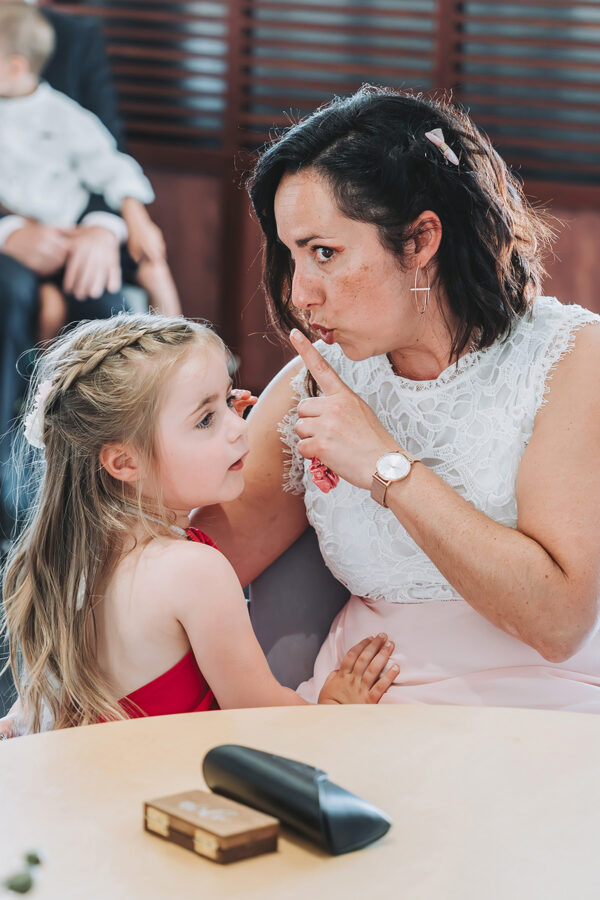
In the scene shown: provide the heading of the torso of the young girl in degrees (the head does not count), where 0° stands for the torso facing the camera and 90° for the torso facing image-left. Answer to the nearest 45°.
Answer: approximately 270°

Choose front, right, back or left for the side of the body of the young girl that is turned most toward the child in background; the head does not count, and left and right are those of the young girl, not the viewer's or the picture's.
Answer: left

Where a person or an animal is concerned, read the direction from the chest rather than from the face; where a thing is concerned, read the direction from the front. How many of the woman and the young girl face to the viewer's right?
1

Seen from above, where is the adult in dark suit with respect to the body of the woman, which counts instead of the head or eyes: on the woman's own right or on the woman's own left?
on the woman's own right

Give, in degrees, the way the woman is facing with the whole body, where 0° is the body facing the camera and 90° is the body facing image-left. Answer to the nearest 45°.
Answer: approximately 45°

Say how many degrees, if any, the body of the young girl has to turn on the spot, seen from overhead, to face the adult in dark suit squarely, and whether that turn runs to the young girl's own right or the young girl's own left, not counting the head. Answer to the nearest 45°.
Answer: approximately 90° to the young girl's own left

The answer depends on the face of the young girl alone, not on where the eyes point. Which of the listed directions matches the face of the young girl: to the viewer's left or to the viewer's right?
to the viewer's right

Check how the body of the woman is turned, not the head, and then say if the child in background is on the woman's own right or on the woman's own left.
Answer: on the woman's own right
